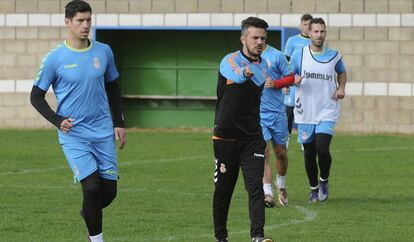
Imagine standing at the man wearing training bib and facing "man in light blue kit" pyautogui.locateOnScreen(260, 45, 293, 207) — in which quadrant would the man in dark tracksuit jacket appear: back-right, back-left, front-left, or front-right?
front-left

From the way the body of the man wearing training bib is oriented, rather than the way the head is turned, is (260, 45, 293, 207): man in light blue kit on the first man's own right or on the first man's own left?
on the first man's own right

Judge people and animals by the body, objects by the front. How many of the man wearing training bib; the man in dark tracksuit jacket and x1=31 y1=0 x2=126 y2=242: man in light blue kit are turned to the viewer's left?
0

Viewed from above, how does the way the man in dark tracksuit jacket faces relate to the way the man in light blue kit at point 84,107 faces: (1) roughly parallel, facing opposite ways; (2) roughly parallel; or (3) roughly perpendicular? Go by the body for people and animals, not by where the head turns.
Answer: roughly parallel

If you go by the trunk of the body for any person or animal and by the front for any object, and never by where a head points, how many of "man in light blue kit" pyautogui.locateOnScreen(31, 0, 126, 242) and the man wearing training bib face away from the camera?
0

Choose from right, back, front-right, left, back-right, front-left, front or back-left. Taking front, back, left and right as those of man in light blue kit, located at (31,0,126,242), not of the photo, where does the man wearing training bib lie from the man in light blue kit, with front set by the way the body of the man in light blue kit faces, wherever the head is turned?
left

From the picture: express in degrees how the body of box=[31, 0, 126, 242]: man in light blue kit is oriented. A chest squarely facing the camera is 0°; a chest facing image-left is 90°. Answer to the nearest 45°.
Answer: approximately 315°

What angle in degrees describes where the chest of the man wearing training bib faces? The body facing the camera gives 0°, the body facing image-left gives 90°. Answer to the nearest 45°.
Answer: approximately 0°

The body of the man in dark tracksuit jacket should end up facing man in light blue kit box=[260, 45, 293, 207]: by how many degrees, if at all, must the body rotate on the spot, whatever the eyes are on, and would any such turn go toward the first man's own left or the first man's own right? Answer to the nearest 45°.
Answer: approximately 135° to the first man's own left

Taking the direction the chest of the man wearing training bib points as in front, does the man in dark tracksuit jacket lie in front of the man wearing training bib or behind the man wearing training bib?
in front

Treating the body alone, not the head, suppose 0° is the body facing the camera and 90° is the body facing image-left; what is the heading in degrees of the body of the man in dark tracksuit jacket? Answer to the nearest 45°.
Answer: approximately 315°

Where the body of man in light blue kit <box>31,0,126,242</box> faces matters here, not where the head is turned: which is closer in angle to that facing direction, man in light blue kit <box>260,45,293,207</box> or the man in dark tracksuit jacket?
the man in dark tracksuit jacket

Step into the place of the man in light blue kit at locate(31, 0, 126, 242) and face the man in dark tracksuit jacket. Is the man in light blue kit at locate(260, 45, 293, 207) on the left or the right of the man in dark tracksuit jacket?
left
